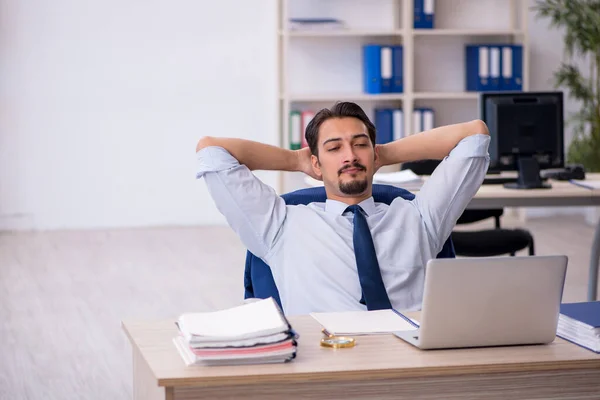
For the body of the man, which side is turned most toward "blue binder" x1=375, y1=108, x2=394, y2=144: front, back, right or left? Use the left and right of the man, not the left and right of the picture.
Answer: back

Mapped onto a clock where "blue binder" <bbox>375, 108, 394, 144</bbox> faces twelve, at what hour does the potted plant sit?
The potted plant is roughly at 9 o'clock from the blue binder.

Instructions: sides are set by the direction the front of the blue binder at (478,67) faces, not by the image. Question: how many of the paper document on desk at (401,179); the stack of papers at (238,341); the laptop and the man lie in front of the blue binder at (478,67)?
4

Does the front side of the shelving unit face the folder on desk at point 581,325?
yes

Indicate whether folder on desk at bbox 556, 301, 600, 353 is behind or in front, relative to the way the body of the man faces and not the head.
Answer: in front

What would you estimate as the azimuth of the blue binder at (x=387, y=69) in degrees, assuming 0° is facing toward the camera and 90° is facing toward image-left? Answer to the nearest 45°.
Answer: approximately 0°
